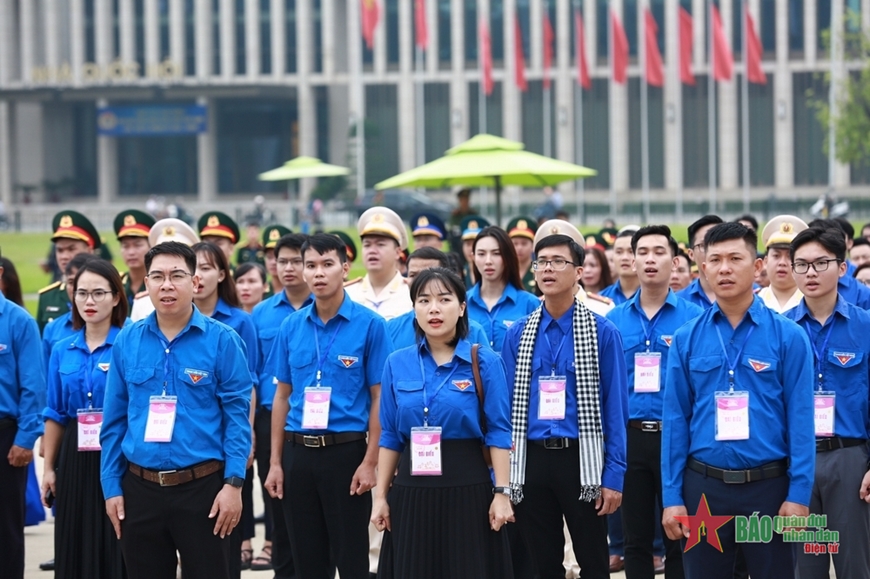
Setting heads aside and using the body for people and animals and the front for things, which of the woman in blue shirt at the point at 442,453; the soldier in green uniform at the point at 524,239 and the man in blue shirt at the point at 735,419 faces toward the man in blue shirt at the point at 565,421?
the soldier in green uniform

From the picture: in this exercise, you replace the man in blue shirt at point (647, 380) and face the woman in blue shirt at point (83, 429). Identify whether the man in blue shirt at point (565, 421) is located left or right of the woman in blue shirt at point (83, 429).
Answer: left

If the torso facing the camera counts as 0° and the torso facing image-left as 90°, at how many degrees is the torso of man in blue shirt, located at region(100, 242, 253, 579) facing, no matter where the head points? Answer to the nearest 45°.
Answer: approximately 0°

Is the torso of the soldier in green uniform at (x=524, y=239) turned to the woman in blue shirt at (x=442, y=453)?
yes

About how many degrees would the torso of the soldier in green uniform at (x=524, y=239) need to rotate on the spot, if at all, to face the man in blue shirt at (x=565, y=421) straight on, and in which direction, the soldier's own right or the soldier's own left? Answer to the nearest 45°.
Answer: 0° — they already face them

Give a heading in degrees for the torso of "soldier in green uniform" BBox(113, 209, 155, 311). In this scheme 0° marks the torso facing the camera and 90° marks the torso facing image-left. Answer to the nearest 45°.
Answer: approximately 45°

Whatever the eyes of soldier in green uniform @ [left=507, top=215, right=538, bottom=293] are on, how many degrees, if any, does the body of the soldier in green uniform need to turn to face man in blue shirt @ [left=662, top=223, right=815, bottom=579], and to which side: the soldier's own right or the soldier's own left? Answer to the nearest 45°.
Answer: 0° — they already face them

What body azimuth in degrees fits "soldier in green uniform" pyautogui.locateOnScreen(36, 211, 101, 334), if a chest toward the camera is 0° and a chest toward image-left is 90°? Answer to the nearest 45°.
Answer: approximately 45°

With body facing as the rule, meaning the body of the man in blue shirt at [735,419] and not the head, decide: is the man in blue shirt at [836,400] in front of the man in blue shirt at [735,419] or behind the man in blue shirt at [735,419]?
behind
